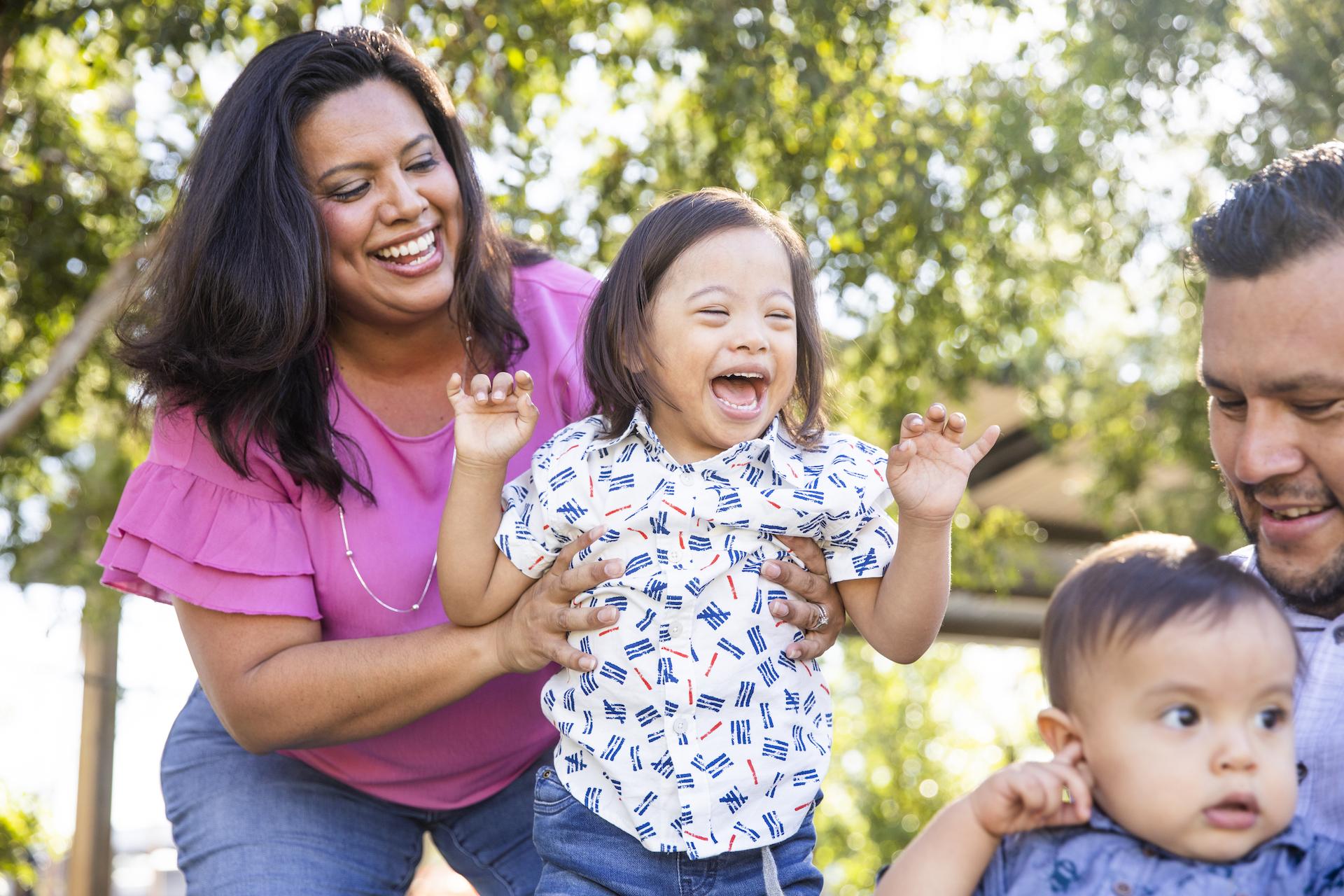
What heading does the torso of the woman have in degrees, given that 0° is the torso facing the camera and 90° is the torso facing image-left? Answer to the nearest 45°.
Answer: approximately 315°

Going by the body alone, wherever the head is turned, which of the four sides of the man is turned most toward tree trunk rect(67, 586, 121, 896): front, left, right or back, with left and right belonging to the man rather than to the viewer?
right

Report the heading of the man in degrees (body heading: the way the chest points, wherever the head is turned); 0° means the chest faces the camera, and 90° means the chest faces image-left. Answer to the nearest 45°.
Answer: approximately 45°

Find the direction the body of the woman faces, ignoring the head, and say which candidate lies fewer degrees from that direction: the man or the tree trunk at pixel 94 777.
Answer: the man
